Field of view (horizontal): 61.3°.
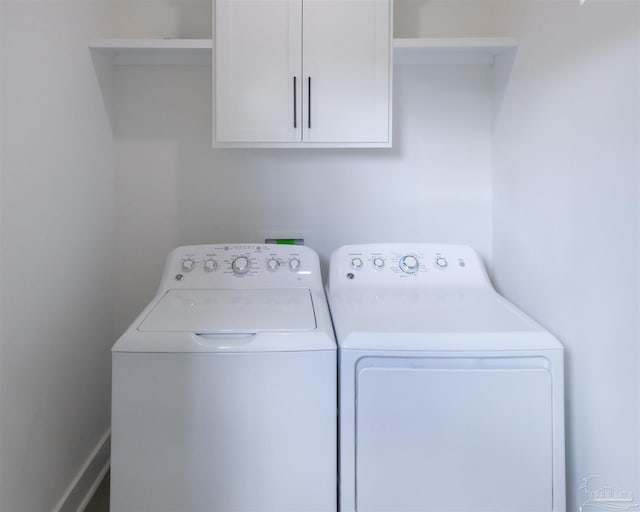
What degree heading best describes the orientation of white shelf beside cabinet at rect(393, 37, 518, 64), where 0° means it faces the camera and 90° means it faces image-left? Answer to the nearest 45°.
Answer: approximately 0°
